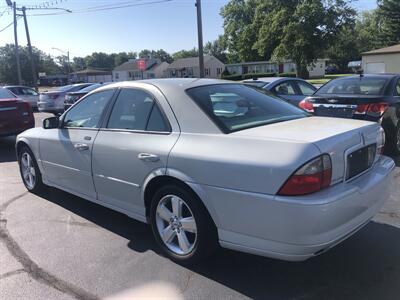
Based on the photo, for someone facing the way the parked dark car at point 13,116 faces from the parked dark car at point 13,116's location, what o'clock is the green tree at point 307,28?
The green tree is roughly at 3 o'clock from the parked dark car.

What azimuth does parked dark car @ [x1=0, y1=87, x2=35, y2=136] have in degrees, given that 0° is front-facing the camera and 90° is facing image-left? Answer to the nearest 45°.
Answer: approximately 135°

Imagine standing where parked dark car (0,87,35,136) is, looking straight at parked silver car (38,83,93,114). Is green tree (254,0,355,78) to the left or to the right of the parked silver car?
right

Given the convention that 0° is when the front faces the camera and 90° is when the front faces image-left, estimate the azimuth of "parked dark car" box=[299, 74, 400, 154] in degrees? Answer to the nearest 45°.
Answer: approximately 225°

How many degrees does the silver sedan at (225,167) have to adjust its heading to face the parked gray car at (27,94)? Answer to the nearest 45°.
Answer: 0° — it already faces it

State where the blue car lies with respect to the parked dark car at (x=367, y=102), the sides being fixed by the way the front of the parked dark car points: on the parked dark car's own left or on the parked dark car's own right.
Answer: on the parked dark car's own left

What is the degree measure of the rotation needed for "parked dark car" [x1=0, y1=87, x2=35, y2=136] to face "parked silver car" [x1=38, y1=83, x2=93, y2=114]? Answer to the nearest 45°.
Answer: approximately 45° to its right

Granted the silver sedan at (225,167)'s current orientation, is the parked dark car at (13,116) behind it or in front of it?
in front

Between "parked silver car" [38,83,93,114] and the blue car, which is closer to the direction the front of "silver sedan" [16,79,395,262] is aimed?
the parked silver car

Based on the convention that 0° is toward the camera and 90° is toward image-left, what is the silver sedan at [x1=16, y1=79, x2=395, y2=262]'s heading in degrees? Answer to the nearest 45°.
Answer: approximately 135°
